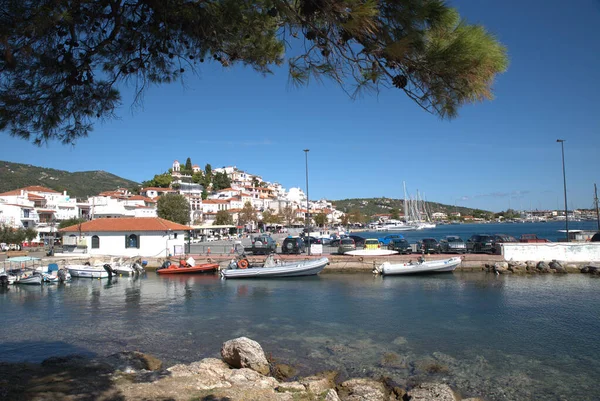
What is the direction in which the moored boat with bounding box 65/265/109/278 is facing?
to the viewer's left

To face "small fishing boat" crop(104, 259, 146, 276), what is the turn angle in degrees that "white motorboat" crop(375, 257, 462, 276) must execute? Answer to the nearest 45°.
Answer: approximately 180°

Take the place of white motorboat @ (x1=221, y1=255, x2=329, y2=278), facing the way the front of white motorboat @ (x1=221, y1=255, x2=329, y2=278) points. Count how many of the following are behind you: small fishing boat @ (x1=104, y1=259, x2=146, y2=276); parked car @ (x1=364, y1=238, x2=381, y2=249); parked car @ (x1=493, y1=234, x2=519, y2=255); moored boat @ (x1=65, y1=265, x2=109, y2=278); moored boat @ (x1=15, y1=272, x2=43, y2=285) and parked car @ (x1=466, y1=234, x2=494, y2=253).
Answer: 3

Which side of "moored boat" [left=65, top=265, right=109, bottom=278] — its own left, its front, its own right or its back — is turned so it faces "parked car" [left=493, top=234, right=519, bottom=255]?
back

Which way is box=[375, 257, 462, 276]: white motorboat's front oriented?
to the viewer's right

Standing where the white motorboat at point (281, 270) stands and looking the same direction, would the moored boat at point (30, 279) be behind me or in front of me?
behind

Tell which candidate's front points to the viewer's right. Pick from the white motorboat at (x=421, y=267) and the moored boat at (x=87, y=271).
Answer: the white motorboat

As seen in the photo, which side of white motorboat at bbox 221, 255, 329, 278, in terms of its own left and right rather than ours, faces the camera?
right
